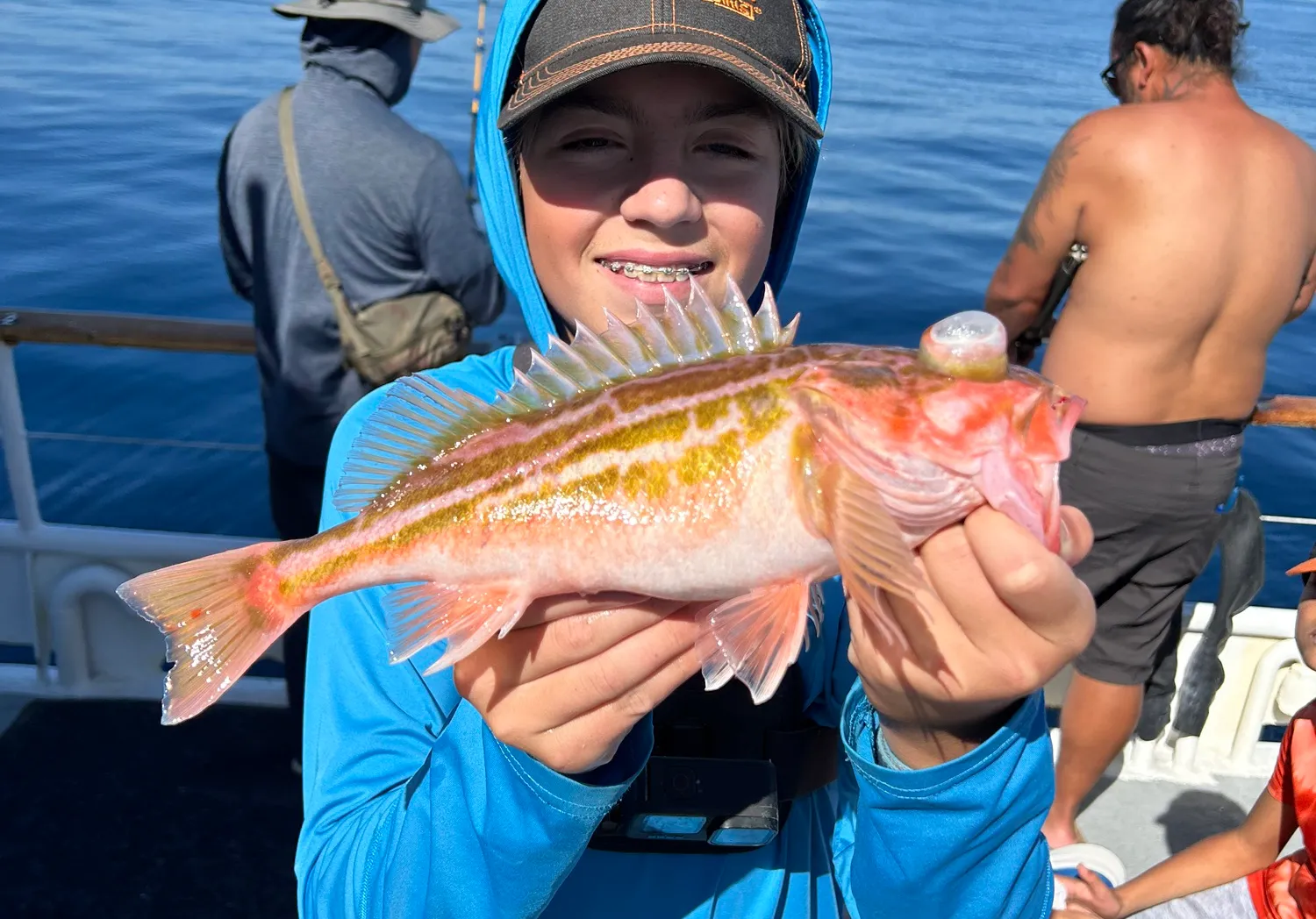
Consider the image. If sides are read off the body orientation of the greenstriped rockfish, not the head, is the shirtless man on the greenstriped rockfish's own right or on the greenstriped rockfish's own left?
on the greenstriped rockfish's own left

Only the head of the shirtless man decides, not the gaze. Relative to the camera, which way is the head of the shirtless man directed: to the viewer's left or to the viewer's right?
to the viewer's left

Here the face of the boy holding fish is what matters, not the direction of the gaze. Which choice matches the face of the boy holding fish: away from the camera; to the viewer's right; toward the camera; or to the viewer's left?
toward the camera

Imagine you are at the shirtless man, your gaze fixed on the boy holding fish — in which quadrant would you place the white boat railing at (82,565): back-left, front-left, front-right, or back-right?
front-right

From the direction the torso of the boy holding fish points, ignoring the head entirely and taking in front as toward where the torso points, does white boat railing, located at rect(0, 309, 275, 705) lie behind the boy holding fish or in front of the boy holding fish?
behind

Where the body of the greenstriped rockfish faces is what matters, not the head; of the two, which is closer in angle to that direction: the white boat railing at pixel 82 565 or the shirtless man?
the shirtless man

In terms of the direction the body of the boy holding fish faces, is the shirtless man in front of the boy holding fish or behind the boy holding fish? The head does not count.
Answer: behind

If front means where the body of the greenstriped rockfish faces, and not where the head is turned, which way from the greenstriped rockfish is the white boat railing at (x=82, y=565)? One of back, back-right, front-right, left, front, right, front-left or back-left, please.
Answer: back-left

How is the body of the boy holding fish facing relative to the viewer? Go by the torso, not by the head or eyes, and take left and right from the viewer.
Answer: facing the viewer

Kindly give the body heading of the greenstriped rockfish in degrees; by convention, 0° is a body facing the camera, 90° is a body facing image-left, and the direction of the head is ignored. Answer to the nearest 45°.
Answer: approximately 270°
